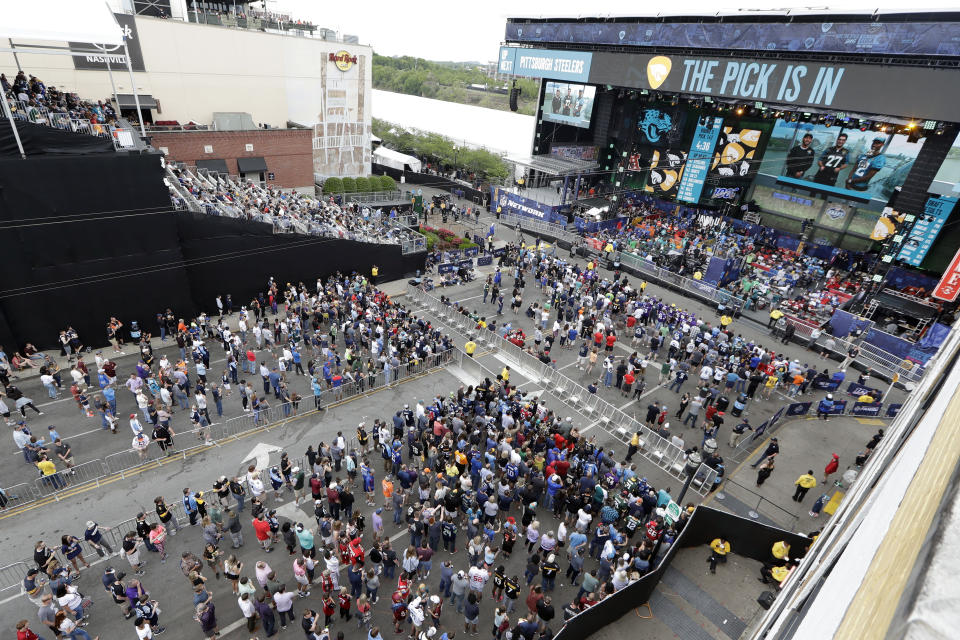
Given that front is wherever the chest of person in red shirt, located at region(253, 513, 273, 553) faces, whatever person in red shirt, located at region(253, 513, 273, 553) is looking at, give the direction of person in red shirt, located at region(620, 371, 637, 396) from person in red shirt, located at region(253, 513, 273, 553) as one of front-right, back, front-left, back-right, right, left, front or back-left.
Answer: front-right

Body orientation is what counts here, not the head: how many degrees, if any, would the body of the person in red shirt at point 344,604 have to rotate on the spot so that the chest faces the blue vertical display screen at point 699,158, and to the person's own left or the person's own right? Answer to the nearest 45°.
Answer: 0° — they already face it

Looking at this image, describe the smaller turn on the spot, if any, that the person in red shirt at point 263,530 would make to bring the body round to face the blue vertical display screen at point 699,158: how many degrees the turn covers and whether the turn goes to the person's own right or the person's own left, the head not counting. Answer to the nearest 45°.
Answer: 0° — they already face it

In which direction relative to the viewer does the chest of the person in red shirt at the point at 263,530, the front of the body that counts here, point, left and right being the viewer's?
facing away from the viewer and to the right of the viewer

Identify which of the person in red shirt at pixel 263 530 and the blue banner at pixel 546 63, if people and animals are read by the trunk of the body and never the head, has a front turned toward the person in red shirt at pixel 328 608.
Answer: the blue banner

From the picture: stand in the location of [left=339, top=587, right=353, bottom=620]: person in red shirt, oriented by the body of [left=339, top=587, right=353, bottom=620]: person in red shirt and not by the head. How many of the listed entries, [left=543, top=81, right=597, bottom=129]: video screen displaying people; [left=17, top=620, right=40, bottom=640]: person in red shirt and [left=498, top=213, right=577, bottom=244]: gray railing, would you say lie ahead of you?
2

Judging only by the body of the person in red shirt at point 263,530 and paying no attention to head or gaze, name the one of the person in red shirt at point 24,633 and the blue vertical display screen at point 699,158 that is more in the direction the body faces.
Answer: the blue vertical display screen

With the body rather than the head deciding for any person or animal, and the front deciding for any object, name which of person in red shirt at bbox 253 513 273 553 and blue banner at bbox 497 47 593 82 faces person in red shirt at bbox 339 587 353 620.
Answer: the blue banner

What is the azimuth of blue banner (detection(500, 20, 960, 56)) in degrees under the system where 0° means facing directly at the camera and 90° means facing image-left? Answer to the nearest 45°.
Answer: approximately 45°

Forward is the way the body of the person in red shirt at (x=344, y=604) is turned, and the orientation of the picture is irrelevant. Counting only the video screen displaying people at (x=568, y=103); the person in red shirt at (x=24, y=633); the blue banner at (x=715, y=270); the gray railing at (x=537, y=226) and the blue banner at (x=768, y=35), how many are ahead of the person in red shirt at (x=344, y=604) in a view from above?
4

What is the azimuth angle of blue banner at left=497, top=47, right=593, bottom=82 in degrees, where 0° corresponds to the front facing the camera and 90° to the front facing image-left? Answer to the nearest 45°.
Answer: approximately 0°

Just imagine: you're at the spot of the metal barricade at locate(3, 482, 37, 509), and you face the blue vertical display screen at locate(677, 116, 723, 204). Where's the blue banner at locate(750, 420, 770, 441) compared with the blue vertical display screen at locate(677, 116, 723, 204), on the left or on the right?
right
